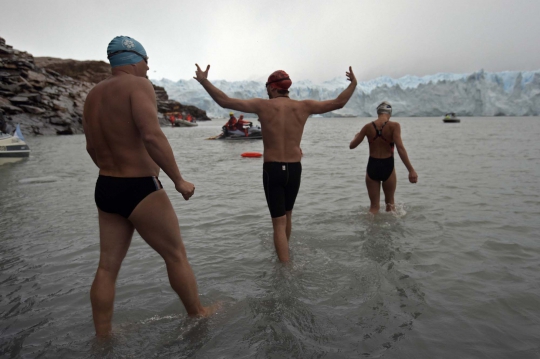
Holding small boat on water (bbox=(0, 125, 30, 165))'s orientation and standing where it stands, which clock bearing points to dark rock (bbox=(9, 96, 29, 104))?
The dark rock is roughly at 9 o'clock from the small boat on water.

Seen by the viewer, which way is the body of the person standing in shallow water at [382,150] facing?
away from the camera

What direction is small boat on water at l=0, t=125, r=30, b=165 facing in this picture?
to the viewer's right

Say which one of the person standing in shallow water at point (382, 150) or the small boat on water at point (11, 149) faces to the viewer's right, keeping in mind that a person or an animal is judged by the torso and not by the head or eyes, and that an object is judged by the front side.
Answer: the small boat on water

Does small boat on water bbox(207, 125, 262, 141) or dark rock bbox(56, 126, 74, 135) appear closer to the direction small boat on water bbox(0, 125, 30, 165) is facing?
the small boat on water

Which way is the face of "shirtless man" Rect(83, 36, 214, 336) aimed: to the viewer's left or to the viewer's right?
to the viewer's right

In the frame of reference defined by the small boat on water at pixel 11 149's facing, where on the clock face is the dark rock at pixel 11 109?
The dark rock is roughly at 3 o'clock from the small boat on water.

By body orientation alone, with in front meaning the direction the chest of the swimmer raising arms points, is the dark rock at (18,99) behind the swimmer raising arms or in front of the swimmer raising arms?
in front

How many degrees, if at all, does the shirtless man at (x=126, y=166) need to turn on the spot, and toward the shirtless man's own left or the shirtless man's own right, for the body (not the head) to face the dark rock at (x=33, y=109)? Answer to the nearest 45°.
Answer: approximately 45° to the shirtless man's own left

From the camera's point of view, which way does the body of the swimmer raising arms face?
away from the camera

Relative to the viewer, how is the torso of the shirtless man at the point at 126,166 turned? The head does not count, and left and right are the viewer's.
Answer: facing away from the viewer and to the right of the viewer

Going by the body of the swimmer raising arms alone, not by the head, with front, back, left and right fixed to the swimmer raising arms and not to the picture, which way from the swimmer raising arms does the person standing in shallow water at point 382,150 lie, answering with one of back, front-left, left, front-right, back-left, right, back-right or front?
front-right

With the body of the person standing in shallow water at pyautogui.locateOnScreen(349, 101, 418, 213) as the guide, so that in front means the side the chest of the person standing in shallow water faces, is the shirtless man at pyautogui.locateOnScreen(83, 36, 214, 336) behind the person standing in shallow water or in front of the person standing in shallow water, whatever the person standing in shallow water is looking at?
behind

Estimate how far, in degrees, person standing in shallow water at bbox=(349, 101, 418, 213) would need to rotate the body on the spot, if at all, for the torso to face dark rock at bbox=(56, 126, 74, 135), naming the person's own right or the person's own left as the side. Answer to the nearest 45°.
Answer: approximately 45° to the person's own left

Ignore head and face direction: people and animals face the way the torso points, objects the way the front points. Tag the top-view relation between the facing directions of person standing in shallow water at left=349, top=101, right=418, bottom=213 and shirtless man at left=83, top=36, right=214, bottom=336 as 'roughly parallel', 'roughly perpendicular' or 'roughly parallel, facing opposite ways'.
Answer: roughly parallel
